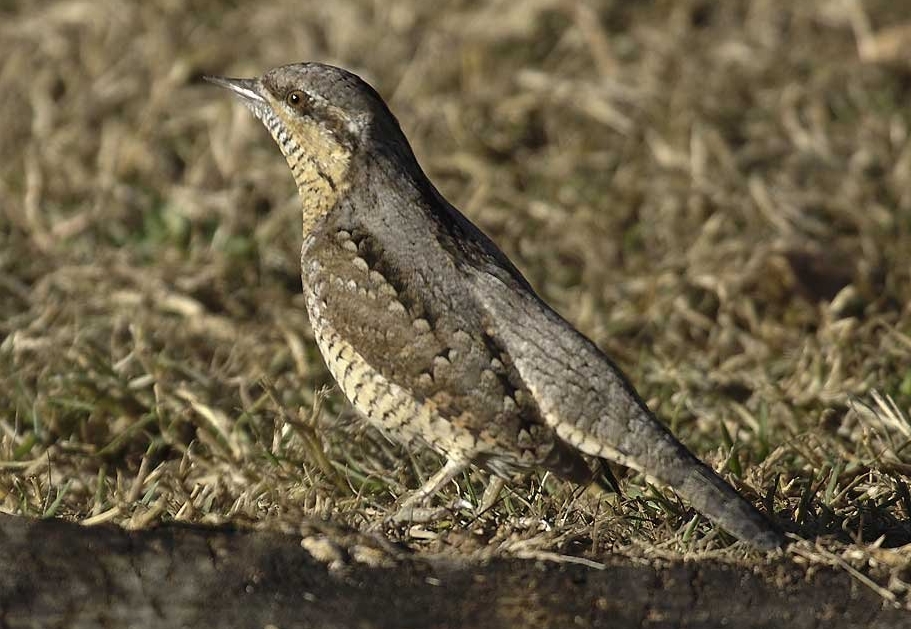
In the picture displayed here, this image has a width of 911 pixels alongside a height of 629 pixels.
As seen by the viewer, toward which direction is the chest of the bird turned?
to the viewer's left
